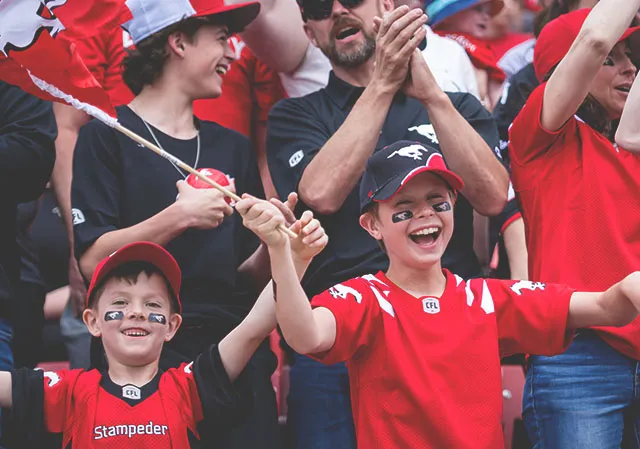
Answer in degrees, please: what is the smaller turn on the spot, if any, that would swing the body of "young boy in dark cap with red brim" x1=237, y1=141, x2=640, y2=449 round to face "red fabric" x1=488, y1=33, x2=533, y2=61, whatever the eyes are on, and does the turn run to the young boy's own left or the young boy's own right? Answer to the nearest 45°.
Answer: approximately 180°

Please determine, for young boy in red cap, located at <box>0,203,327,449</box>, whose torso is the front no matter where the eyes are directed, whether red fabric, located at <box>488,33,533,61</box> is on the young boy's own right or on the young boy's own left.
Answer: on the young boy's own left

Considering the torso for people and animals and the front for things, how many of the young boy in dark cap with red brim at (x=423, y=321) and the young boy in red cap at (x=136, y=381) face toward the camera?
2

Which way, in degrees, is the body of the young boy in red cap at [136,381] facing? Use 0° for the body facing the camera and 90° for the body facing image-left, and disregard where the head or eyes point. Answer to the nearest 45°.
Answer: approximately 0°

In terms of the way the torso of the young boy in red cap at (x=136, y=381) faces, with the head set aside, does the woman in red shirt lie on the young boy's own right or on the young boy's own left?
on the young boy's own left

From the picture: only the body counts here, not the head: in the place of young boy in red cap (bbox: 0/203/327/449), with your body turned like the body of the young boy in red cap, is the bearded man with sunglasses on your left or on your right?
on your left

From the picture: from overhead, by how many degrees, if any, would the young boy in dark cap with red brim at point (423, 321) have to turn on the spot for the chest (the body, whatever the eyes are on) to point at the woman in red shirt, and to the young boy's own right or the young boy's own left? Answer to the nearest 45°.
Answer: approximately 90° to the young boy's own left

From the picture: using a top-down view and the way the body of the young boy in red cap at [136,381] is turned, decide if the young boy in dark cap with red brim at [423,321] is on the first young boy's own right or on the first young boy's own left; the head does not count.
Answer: on the first young boy's own left
